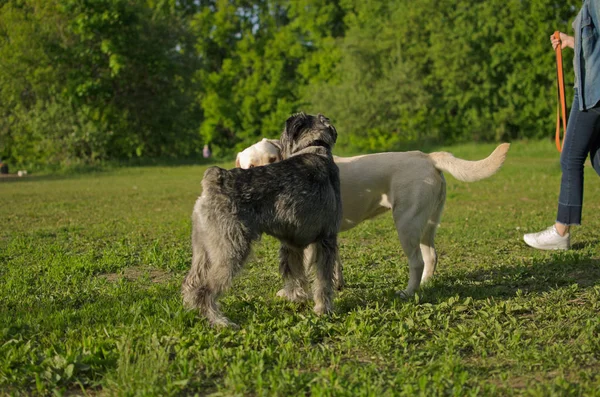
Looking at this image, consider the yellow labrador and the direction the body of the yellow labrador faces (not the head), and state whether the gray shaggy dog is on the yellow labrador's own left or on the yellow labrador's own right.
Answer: on the yellow labrador's own left

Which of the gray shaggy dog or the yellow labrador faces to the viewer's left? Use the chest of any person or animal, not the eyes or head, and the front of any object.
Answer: the yellow labrador

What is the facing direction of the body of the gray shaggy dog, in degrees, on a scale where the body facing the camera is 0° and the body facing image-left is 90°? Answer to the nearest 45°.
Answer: approximately 225°

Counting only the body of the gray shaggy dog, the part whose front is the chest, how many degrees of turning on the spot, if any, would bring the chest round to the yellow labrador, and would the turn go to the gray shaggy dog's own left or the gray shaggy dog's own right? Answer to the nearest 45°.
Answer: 0° — it already faces it

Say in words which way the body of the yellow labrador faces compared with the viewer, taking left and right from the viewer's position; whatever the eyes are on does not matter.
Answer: facing to the left of the viewer

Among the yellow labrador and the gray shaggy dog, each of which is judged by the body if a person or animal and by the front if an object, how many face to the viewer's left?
1
